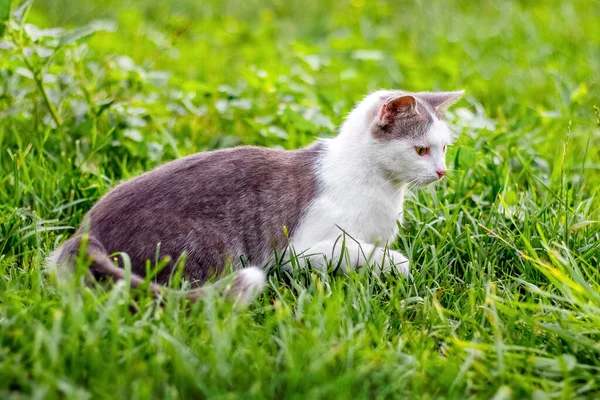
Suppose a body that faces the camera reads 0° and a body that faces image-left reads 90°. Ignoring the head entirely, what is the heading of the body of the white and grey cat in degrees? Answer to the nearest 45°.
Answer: approximately 270°
